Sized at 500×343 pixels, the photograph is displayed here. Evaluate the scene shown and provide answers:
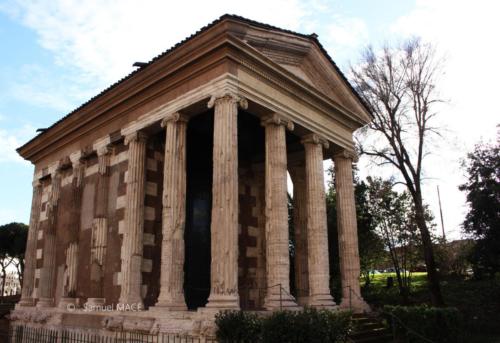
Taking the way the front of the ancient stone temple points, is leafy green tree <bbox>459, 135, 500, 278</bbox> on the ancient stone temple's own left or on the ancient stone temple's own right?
on the ancient stone temple's own left

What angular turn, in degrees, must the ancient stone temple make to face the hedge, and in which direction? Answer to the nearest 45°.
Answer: approximately 45° to its right

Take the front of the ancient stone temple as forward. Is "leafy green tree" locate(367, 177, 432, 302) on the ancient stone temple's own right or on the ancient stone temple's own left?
on the ancient stone temple's own left

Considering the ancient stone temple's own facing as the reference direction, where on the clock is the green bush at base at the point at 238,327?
The green bush at base is roughly at 1 o'clock from the ancient stone temple.

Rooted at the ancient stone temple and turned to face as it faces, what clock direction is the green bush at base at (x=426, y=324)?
The green bush at base is roughly at 11 o'clock from the ancient stone temple.

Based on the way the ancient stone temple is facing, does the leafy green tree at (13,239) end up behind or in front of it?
behind

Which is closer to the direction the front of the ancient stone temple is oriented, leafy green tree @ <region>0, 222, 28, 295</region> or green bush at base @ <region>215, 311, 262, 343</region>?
the green bush at base

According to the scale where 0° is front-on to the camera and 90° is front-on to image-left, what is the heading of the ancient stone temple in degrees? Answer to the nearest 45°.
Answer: approximately 315°

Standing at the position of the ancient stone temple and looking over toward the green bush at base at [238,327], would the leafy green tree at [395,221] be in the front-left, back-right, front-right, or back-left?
back-left

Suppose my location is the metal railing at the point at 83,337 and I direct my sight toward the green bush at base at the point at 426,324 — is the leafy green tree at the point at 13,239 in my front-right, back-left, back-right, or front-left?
back-left
